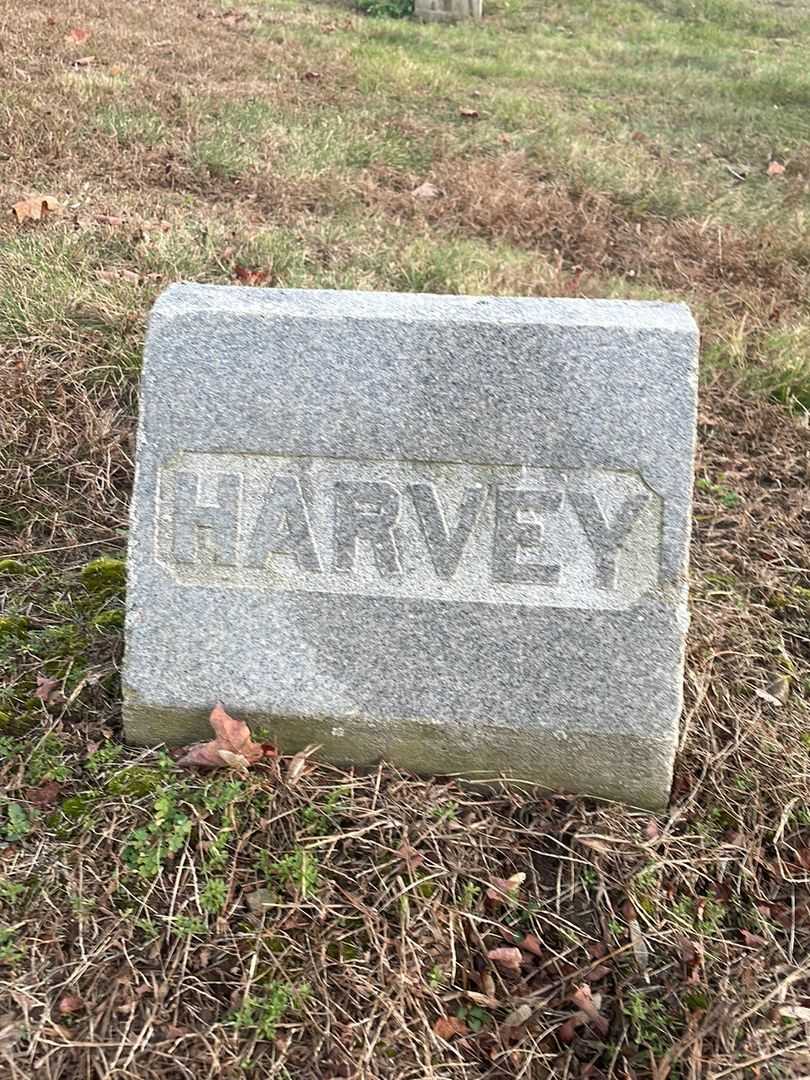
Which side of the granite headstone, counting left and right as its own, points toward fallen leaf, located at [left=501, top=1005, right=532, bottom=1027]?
front

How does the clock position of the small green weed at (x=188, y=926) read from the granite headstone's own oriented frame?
The small green weed is roughly at 1 o'clock from the granite headstone.

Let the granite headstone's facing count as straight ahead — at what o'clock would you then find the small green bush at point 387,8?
The small green bush is roughly at 6 o'clock from the granite headstone.

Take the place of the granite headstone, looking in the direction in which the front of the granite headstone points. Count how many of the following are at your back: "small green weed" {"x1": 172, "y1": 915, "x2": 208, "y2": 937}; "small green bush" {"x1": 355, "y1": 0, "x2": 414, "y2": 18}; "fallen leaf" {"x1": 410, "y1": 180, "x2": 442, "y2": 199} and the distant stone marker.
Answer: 3

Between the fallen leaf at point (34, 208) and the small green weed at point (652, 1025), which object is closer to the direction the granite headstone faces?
the small green weed

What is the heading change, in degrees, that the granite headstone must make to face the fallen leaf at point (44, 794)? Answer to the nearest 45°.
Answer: approximately 90° to its right

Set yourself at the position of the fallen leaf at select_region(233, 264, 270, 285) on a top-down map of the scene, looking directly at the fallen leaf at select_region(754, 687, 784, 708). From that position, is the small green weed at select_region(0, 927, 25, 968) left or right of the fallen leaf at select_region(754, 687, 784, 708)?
right

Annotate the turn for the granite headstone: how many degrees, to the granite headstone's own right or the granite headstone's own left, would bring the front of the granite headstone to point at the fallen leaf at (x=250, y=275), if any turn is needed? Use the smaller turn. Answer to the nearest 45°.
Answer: approximately 180°

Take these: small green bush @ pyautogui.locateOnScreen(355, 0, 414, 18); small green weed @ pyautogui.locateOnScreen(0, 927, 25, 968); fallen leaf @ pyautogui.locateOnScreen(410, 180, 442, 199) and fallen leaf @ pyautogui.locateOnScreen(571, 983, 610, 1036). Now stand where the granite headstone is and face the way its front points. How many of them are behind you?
2

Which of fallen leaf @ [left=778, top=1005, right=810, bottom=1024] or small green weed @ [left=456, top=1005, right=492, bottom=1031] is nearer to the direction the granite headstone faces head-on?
the small green weed

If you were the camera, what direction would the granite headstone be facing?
facing the viewer
